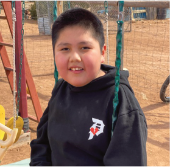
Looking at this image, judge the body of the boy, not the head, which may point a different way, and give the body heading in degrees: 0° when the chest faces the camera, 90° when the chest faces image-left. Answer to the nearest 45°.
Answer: approximately 45°

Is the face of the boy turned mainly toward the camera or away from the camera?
toward the camera

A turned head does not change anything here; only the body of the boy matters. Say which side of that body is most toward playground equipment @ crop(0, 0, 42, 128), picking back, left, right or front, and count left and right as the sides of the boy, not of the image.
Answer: right
